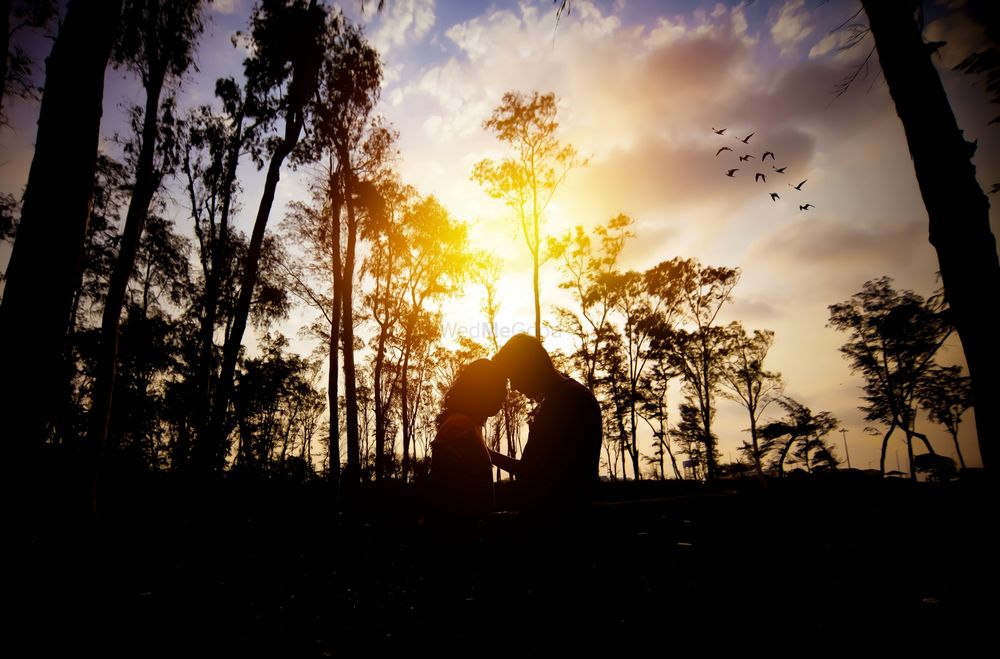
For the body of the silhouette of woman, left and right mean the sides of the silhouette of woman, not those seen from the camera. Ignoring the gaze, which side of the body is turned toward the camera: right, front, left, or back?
right

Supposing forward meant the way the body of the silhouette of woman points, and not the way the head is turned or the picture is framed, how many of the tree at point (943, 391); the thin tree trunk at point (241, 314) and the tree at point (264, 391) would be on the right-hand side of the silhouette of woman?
0

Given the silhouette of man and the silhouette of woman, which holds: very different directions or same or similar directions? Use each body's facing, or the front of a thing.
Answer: very different directions

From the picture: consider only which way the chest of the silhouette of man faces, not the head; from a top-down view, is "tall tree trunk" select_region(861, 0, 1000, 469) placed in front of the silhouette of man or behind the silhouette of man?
behind

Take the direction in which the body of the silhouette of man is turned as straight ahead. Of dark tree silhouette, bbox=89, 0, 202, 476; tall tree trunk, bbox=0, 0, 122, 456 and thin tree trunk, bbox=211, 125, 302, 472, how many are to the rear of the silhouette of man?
0

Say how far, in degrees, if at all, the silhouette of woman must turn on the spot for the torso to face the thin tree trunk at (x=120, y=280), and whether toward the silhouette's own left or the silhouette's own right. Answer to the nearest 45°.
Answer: approximately 135° to the silhouette's own left

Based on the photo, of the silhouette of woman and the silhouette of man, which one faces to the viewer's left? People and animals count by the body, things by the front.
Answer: the silhouette of man

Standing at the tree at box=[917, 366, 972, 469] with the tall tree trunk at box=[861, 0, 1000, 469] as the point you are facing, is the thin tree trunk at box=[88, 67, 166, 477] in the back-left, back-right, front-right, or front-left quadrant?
front-right

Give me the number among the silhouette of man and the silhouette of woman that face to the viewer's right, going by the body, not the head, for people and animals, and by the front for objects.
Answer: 1

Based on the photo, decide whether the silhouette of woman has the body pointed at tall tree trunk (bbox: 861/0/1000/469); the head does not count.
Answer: yes

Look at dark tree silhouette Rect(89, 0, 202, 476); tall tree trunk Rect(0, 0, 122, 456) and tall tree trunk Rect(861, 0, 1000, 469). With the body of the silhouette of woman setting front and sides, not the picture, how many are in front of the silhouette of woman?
1

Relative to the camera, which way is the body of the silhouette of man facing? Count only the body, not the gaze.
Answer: to the viewer's left

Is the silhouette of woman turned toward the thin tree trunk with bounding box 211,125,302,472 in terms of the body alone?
no
